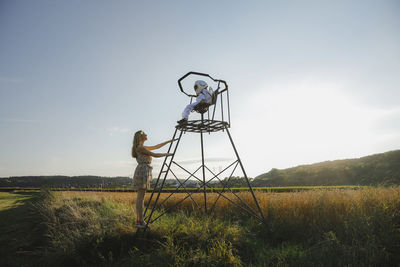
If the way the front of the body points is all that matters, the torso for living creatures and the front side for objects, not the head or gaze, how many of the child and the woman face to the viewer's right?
1

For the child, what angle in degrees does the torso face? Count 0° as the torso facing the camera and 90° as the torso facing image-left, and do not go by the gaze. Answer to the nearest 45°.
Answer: approximately 90°

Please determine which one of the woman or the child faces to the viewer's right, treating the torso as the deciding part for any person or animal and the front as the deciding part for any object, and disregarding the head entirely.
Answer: the woman

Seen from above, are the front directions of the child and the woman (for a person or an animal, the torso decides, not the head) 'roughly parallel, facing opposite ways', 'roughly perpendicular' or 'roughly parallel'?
roughly parallel, facing opposite ways

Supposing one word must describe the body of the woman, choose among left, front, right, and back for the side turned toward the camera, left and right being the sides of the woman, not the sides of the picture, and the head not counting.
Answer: right
